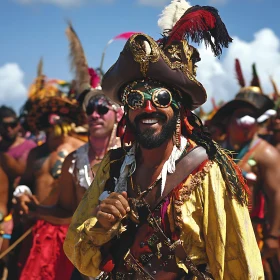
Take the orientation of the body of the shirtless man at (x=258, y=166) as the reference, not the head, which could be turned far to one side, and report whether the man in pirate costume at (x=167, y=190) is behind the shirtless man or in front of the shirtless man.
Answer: in front

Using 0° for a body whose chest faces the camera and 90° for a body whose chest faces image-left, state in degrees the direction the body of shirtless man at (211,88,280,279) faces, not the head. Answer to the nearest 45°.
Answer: approximately 45°

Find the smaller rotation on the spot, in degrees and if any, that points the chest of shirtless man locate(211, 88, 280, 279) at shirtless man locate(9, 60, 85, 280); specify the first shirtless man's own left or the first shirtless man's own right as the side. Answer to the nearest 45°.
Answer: approximately 45° to the first shirtless man's own right

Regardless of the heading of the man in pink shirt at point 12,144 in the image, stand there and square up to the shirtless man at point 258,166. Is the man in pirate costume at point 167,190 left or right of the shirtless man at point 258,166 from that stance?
right

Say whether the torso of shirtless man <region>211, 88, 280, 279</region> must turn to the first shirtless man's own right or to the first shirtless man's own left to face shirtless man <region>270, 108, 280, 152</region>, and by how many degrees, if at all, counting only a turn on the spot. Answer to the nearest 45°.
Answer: approximately 135° to the first shirtless man's own right
